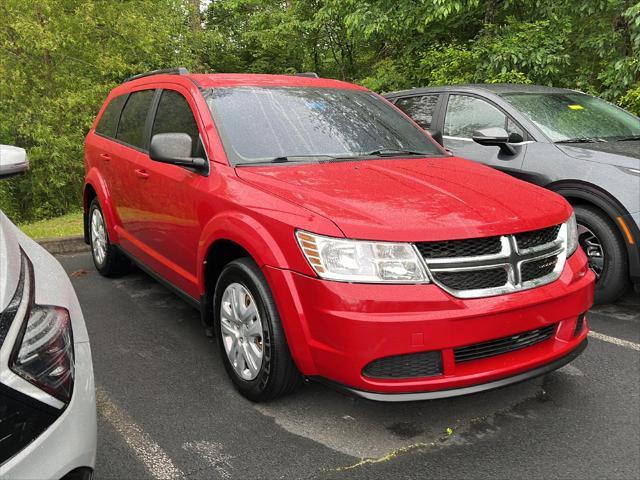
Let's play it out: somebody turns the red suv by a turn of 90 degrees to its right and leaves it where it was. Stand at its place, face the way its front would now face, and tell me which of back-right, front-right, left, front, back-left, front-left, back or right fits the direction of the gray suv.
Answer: back

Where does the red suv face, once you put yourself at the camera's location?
facing the viewer and to the right of the viewer

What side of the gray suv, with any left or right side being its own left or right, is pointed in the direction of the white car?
right

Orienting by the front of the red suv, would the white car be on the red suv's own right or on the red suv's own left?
on the red suv's own right
